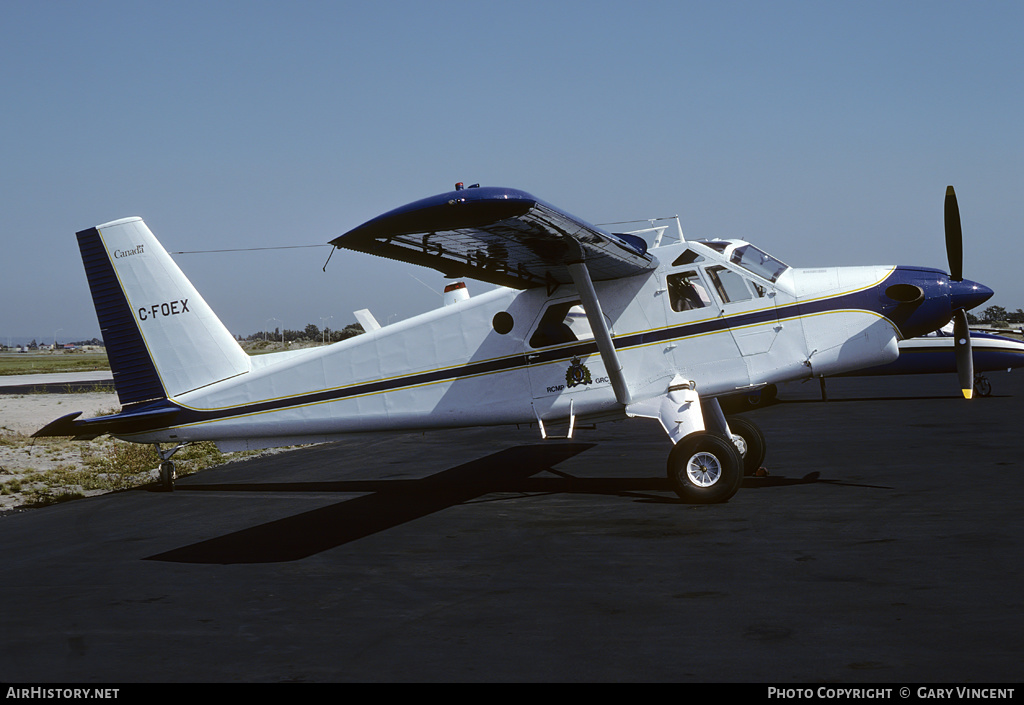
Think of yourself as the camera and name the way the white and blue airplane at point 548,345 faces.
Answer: facing to the right of the viewer
